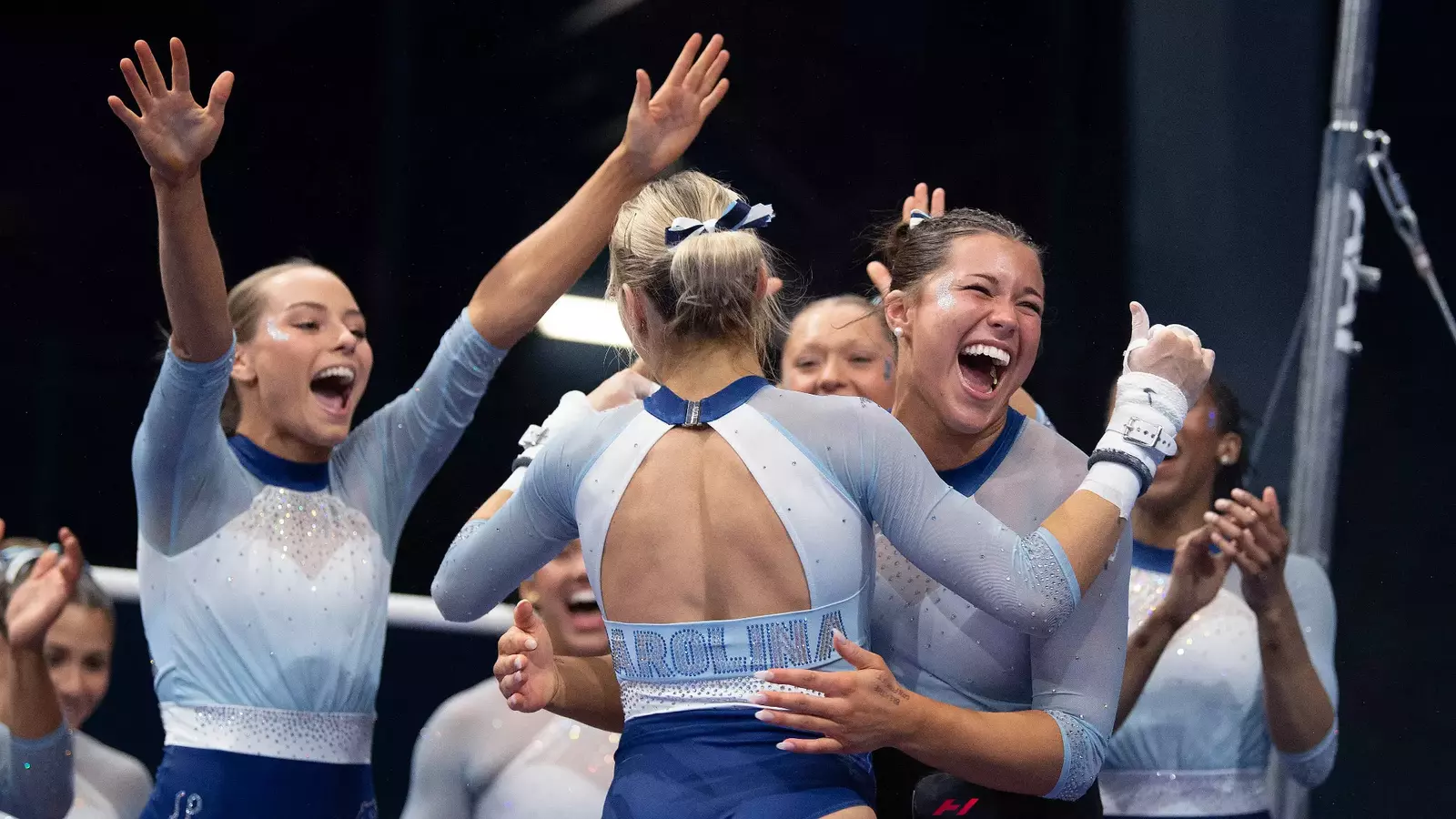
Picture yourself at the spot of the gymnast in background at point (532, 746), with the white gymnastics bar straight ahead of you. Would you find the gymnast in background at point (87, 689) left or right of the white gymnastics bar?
left

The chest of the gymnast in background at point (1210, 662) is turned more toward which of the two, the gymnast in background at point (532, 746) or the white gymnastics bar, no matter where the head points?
the gymnast in background

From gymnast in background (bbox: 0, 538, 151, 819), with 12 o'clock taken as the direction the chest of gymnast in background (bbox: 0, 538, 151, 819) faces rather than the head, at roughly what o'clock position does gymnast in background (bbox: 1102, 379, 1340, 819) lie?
gymnast in background (bbox: 1102, 379, 1340, 819) is roughly at 10 o'clock from gymnast in background (bbox: 0, 538, 151, 819).

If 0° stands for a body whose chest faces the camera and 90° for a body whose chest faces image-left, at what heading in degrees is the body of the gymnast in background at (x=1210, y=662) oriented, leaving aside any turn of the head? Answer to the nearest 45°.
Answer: approximately 45°

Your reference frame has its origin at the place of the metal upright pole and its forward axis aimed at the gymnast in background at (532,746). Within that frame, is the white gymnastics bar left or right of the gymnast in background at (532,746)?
right

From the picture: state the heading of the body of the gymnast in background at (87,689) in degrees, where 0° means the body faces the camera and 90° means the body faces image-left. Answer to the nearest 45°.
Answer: approximately 0°

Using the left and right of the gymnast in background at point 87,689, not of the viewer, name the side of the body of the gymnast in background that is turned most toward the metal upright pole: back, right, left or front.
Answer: left
